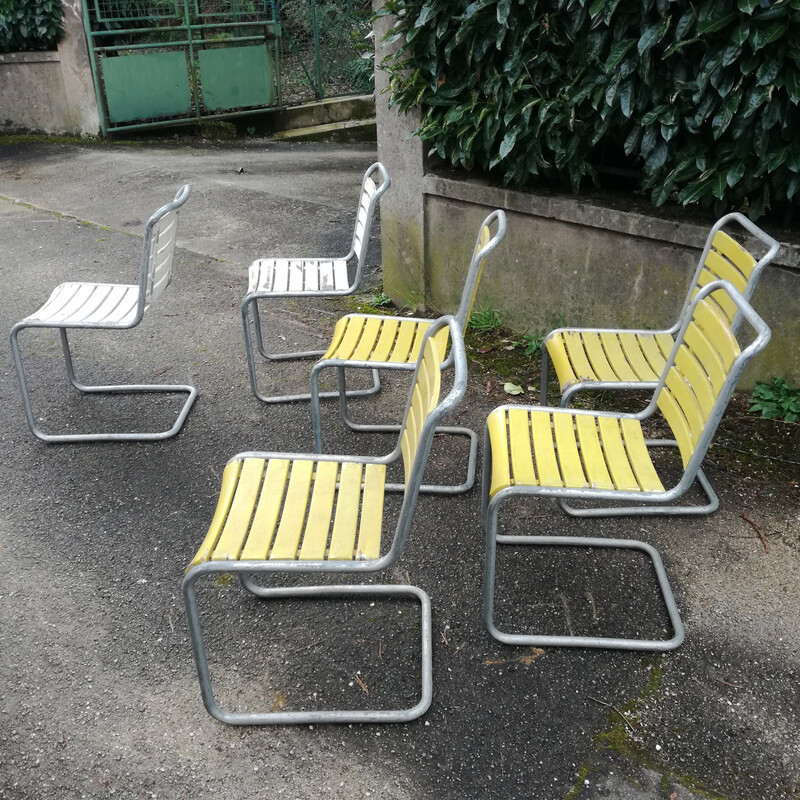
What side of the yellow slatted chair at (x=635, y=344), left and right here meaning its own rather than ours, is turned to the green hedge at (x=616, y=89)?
right

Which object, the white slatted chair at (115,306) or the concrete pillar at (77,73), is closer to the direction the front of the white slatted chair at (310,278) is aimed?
the white slatted chair

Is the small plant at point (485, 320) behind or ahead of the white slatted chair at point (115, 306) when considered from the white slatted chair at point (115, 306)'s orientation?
behind

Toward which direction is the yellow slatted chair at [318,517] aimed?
to the viewer's left

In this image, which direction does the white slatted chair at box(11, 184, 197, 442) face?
to the viewer's left

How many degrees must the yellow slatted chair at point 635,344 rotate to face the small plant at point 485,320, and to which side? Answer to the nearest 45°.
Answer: approximately 45° to its right

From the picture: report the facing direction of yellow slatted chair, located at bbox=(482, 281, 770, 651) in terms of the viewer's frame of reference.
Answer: facing to the left of the viewer

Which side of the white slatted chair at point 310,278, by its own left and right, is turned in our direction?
left

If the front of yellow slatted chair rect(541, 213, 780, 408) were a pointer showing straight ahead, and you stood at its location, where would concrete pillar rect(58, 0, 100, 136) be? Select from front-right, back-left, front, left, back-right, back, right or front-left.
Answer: front-right

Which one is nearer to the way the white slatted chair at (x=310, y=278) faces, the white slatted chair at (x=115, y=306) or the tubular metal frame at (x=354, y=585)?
the white slatted chair

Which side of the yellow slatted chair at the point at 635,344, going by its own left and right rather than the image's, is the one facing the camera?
left

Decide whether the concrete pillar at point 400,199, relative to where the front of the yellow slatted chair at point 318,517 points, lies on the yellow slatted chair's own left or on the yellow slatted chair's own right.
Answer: on the yellow slatted chair's own right

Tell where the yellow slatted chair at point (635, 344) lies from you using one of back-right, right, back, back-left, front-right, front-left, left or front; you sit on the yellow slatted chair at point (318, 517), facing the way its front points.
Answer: back-right

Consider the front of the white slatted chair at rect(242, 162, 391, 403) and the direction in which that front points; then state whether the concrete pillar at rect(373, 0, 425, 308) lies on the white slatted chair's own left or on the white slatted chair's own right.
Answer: on the white slatted chair's own right

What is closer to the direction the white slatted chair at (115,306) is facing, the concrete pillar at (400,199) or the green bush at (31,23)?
the green bush
